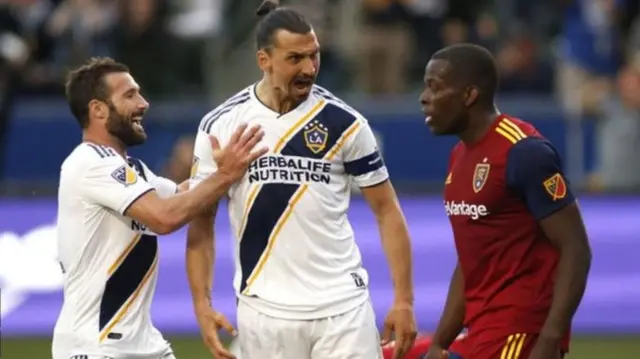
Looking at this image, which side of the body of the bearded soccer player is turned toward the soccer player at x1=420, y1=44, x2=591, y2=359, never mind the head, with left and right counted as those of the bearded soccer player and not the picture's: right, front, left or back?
front

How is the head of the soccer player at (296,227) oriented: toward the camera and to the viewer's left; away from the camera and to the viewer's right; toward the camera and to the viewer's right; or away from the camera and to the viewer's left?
toward the camera and to the viewer's right

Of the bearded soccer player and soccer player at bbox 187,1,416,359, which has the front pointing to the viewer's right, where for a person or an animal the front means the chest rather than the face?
the bearded soccer player

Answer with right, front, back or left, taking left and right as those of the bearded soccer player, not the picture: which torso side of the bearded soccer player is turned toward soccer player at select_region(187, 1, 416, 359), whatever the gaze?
front

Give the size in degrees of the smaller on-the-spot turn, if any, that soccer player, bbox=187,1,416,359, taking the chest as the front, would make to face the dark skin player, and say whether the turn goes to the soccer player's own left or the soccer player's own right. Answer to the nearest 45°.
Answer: approximately 90° to the soccer player's own left

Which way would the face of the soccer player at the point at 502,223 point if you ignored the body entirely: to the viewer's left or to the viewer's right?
to the viewer's left

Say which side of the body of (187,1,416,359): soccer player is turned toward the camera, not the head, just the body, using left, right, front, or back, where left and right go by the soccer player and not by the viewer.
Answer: front

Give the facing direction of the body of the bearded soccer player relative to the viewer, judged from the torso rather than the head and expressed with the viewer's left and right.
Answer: facing to the right of the viewer
